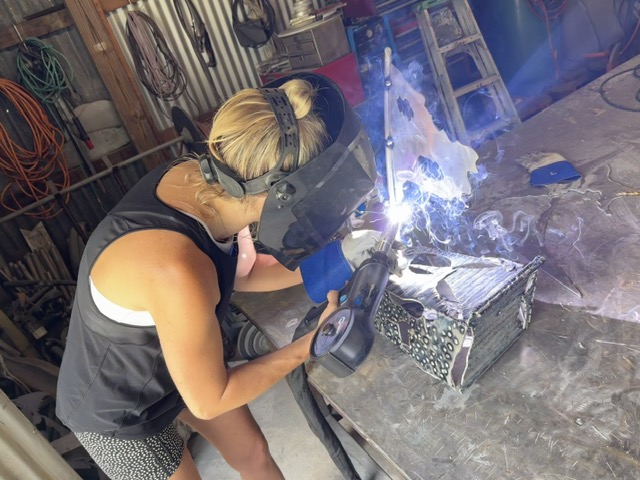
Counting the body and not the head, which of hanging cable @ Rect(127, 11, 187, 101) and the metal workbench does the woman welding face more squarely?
the metal workbench

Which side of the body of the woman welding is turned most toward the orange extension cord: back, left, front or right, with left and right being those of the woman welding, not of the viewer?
left

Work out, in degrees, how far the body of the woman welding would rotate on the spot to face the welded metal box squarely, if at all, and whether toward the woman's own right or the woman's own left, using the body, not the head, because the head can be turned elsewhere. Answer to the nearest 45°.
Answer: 0° — they already face it

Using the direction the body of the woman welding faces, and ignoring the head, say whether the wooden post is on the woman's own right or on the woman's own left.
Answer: on the woman's own left

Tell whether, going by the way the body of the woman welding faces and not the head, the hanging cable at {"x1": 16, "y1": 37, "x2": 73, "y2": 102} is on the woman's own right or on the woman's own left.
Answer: on the woman's own left

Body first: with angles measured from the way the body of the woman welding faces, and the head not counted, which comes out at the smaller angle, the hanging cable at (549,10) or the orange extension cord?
the hanging cable

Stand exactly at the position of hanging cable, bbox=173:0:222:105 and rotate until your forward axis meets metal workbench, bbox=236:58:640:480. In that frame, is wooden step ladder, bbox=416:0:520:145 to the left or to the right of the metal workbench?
left

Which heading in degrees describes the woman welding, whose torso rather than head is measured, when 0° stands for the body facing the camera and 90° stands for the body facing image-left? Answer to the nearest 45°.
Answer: approximately 270°

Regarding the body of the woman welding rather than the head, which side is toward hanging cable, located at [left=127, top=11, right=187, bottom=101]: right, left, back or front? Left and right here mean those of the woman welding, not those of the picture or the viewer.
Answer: left
